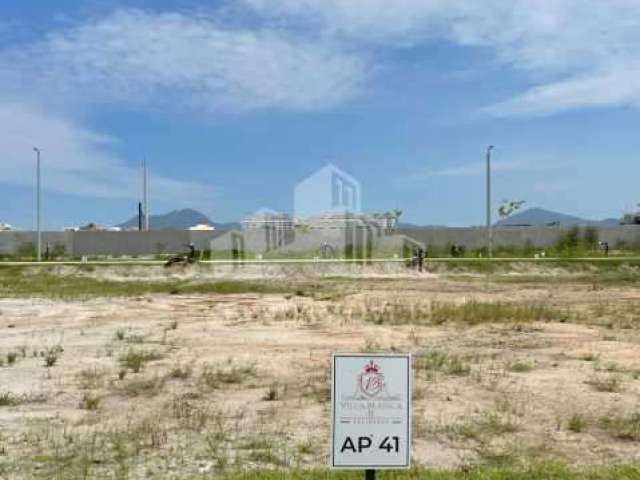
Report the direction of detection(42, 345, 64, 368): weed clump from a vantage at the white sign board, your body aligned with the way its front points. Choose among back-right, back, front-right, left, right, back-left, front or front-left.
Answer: back-right

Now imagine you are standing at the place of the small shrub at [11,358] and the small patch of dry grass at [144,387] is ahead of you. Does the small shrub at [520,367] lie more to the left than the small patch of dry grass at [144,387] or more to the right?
left

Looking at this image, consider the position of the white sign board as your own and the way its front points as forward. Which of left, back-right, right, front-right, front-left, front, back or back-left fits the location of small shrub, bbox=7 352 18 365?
back-right

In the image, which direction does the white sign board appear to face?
toward the camera

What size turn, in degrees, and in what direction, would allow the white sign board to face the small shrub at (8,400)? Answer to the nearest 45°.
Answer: approximately 135° to its right

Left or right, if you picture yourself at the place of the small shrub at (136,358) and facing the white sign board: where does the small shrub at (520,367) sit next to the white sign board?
left

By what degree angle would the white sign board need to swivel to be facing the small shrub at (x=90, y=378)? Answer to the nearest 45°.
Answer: approximately 135° to its right

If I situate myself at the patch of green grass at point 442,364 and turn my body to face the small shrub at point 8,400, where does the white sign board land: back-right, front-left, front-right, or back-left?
front-left

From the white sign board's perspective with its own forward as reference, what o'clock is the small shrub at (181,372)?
The small shrub is roughly at 5 o'clock from the white sign board.

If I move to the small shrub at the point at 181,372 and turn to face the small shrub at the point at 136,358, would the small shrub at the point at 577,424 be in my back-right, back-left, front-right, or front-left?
back-right

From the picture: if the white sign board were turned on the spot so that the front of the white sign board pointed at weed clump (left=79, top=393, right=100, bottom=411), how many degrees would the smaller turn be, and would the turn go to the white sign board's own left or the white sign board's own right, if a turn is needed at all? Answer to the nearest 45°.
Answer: approximately 135° to the white sign board's own right

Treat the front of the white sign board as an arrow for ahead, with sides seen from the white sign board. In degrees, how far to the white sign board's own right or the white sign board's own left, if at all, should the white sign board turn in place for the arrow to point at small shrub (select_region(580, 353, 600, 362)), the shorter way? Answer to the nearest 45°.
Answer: approximately 135° to the white sign board's own left

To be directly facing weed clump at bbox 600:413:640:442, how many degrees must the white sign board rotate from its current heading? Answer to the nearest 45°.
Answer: approximately 135° to its left
